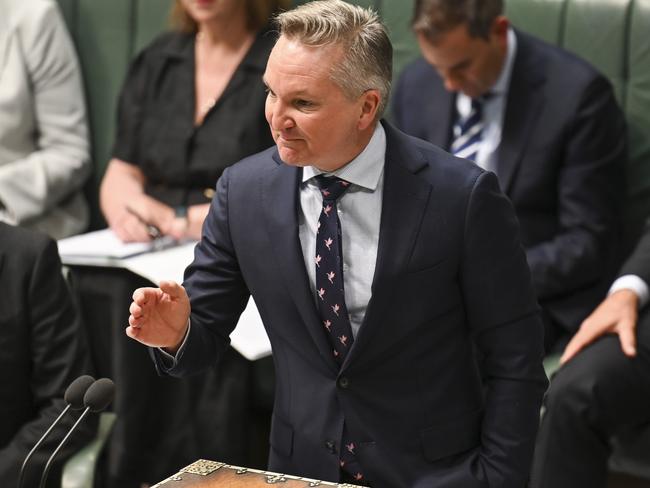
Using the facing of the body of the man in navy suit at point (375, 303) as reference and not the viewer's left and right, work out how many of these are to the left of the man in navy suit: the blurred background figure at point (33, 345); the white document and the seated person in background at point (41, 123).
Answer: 0

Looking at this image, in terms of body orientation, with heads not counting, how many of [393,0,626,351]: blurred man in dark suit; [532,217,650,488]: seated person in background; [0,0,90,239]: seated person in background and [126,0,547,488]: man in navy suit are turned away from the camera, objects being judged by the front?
0

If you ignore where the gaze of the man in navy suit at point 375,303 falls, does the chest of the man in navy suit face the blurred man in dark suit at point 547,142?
no

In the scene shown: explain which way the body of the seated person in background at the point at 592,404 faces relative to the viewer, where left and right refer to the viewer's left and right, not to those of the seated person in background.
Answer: facing the viewer and to the left of the viewer

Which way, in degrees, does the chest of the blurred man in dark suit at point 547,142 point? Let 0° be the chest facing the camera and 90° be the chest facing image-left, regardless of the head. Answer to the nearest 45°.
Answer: approximately 45°

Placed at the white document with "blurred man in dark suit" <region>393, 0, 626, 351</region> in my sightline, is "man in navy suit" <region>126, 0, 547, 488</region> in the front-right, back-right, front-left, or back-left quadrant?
front-right

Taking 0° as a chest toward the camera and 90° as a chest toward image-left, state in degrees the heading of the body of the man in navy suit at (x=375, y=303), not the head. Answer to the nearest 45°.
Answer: approximately 45°

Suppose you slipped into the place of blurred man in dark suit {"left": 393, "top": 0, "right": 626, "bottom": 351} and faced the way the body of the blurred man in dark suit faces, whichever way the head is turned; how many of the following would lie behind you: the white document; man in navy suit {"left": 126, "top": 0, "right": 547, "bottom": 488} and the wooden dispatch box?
0

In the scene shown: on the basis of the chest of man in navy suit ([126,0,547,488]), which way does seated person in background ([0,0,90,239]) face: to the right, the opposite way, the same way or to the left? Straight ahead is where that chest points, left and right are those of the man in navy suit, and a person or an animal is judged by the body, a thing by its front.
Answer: the same way

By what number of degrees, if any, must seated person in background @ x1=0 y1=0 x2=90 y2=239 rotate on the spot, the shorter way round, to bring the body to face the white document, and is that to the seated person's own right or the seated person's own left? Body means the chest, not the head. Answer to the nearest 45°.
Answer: approximately 45° to the seated person's own left

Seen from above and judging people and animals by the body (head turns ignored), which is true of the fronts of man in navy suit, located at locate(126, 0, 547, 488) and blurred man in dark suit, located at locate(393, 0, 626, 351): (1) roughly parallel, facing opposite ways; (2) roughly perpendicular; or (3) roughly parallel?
roughly parallel

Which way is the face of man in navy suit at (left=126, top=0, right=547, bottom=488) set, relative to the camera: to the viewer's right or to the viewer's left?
to the viewer's left

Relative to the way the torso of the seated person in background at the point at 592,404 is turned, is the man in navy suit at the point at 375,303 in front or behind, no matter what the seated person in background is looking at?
in front

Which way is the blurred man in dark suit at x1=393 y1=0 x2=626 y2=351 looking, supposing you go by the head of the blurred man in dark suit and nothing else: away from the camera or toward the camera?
toward the camera
